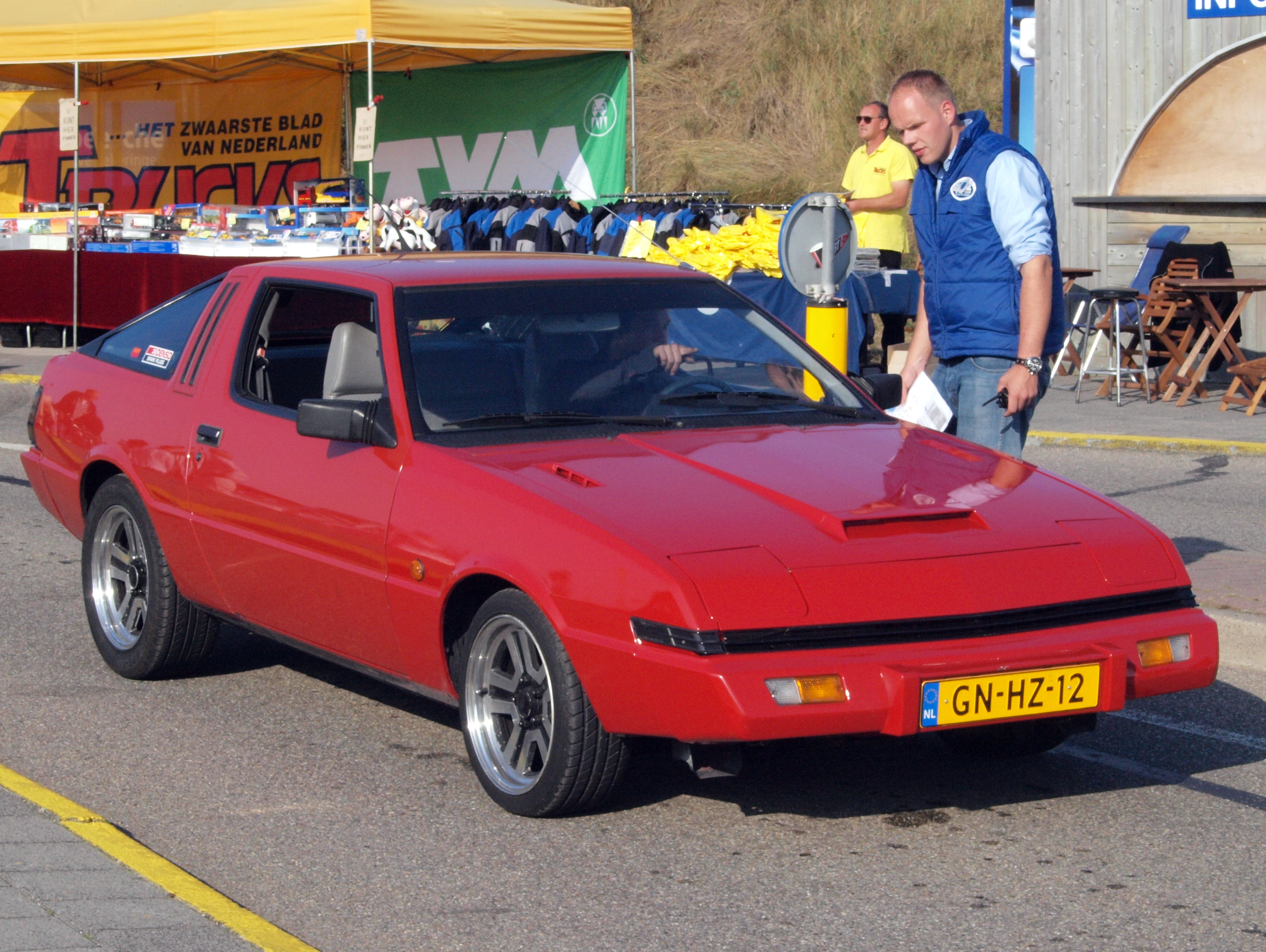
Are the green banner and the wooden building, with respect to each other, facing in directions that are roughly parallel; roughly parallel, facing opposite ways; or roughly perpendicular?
roughly parallel

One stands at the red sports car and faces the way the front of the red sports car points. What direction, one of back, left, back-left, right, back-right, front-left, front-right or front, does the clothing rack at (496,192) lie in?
back-left

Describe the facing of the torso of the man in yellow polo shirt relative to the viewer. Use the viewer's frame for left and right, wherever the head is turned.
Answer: facing the viewer and to the left of the viewer

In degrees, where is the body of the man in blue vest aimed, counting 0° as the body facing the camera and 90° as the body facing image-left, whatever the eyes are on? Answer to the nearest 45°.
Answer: approximately 45°

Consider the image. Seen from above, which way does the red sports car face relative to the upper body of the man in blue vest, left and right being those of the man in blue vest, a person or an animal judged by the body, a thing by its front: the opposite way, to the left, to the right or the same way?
to the left

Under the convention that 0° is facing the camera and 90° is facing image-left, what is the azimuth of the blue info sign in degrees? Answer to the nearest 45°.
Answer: approximately 0°

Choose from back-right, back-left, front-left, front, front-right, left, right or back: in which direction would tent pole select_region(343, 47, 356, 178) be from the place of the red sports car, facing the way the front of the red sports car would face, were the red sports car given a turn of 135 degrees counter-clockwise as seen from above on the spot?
front

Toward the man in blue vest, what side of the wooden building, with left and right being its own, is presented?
front

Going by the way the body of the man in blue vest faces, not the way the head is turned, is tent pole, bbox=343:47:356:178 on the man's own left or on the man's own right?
on the man's own right

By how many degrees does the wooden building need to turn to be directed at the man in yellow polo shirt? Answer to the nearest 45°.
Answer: approximately 45° to its right

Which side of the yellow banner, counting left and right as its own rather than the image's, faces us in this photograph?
front

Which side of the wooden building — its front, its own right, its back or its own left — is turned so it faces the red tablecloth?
right

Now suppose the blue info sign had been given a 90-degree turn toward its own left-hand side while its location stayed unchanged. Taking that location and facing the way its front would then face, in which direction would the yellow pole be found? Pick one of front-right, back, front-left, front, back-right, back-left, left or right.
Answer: right

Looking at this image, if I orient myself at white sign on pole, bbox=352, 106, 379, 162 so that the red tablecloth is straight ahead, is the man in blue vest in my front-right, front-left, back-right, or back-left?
back-left

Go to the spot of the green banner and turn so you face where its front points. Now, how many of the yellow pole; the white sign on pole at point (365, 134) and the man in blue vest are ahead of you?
3

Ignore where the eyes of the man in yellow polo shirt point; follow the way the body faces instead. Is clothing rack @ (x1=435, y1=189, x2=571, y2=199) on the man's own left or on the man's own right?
on the man's own right
